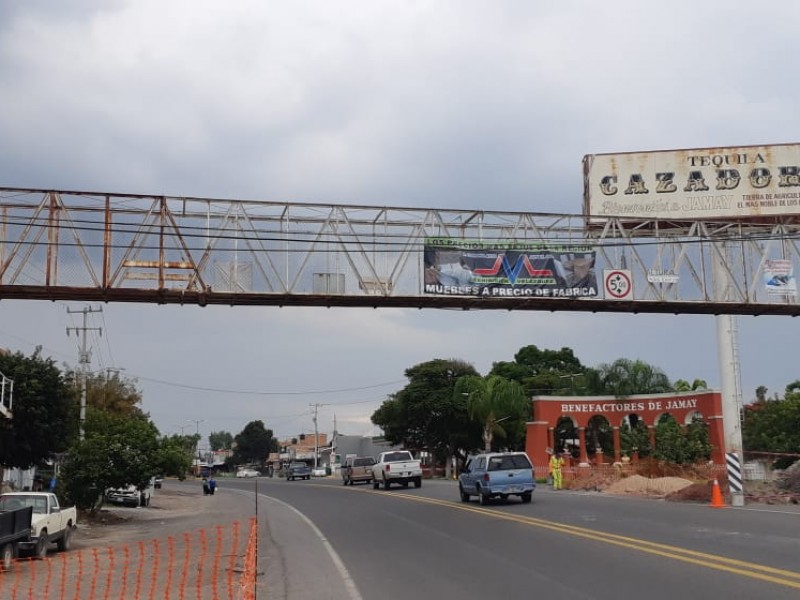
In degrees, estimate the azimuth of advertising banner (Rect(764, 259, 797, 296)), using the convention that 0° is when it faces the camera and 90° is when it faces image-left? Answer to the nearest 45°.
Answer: approximately 0°

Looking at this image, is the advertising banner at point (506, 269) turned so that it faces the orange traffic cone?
no

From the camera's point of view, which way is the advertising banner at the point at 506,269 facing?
toward the camera

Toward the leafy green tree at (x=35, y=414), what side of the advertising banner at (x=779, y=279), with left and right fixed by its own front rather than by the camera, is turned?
right

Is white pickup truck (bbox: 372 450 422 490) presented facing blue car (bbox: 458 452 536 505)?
no

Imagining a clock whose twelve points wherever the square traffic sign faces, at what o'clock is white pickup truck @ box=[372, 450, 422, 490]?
The white pickup truck is roughly at 5 o'clock from the square traffic sign.

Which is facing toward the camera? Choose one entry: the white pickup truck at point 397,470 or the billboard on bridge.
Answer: the billboard on bridge

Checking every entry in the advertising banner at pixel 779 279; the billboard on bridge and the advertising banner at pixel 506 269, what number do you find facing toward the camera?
3

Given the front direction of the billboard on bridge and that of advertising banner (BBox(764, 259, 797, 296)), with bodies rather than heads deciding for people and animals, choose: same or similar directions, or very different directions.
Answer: same or similar directions

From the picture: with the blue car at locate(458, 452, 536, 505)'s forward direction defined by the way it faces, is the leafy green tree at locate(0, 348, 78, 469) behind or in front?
in front

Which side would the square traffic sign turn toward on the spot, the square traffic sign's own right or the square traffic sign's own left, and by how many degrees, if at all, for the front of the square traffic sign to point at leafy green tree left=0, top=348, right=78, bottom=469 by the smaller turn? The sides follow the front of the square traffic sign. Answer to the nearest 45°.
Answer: approximately 90° to the square traffic sign's own right

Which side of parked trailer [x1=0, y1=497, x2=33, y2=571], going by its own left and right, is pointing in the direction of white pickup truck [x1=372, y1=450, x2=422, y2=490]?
back

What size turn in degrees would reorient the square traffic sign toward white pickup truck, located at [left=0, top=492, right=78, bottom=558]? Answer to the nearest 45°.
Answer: approximately 90° to its right

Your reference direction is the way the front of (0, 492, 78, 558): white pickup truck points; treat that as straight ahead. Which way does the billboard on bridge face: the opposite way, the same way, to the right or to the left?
the same way

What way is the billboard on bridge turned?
toward the camera
